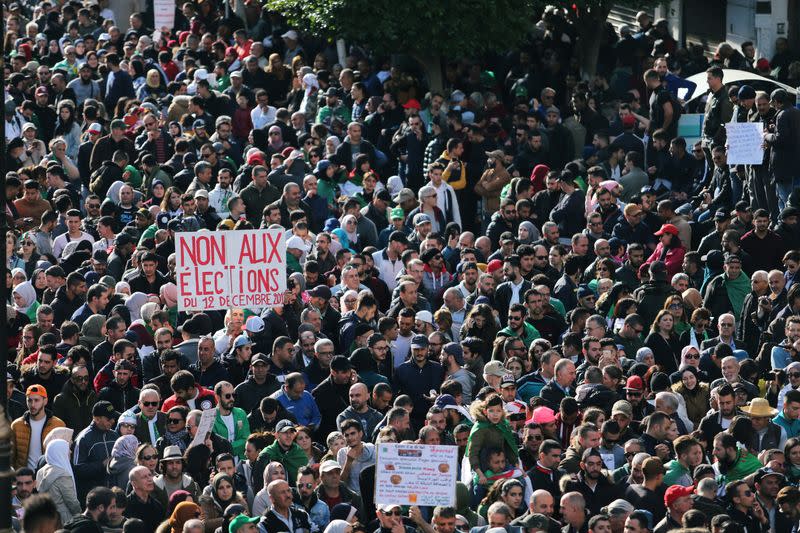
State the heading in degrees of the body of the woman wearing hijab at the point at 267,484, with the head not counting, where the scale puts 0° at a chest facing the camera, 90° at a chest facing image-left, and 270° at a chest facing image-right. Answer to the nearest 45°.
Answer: approximately 315°

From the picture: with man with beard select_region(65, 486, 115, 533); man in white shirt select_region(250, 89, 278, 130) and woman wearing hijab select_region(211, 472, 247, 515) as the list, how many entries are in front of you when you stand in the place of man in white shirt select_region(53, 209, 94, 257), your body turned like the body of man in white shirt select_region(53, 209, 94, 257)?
2

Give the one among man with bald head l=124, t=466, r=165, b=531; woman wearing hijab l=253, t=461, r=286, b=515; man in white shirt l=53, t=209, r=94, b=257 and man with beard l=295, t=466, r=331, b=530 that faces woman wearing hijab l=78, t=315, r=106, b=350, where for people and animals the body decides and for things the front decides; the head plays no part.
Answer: the man in white shirt

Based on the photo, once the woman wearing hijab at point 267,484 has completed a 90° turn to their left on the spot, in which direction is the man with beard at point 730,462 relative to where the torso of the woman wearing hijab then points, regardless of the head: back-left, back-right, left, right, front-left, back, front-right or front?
front-right

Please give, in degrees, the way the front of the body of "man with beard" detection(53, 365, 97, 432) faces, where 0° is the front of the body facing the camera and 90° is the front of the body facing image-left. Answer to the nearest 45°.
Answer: approximately 315°

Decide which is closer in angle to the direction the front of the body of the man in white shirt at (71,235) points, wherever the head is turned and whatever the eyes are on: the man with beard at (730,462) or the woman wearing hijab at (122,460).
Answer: the woman wearing hijab

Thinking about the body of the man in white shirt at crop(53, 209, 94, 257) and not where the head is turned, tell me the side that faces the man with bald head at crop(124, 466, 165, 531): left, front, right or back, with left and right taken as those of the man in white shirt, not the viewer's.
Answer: front

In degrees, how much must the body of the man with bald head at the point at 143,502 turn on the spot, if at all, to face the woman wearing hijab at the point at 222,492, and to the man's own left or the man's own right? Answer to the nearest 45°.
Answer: approximately 45° to the man's own left

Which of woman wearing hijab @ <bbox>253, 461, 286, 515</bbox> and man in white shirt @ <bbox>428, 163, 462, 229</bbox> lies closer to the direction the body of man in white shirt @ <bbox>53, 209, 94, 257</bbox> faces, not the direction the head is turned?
the woman wearing hijab

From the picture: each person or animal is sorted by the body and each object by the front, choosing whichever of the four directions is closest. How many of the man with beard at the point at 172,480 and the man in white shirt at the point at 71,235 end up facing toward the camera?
2

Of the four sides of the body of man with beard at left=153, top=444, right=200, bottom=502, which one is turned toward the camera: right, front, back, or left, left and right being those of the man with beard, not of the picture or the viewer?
front
